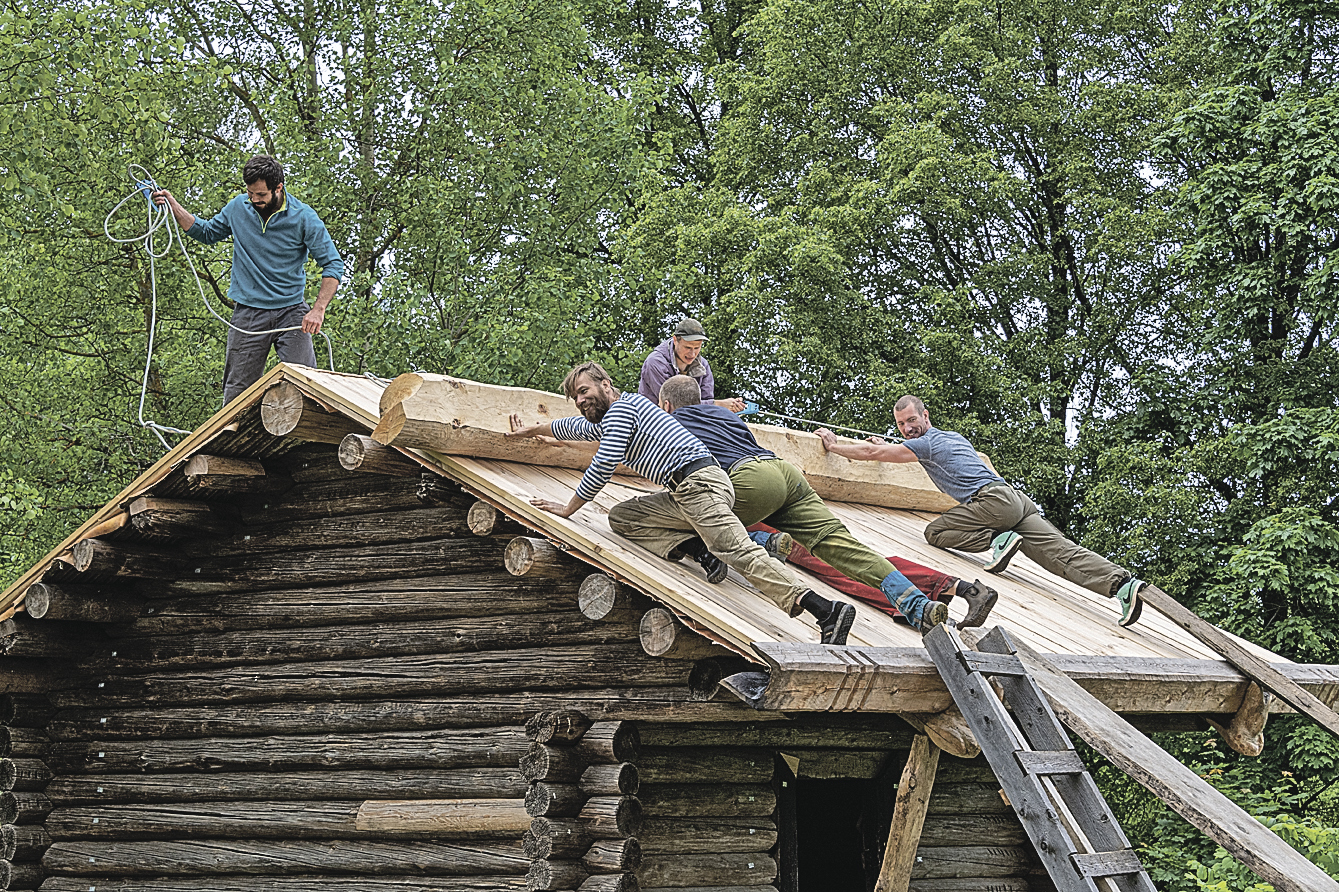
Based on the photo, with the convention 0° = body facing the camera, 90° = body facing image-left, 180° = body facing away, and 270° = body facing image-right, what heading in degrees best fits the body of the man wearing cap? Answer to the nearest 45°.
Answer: approximately 315°

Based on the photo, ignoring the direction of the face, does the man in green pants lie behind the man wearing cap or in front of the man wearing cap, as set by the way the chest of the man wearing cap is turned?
in front

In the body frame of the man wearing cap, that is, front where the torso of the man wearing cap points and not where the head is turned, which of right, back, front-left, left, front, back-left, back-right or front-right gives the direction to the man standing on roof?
back-right

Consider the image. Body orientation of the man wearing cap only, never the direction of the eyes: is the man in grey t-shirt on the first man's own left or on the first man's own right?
on the first man's own left

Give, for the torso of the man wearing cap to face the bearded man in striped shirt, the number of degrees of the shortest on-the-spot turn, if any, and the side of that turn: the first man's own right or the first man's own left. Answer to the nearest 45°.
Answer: approximately 45° to the first man's own right

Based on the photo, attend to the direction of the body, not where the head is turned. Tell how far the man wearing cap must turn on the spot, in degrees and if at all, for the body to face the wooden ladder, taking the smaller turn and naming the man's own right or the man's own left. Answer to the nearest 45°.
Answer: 0° — they already face it
